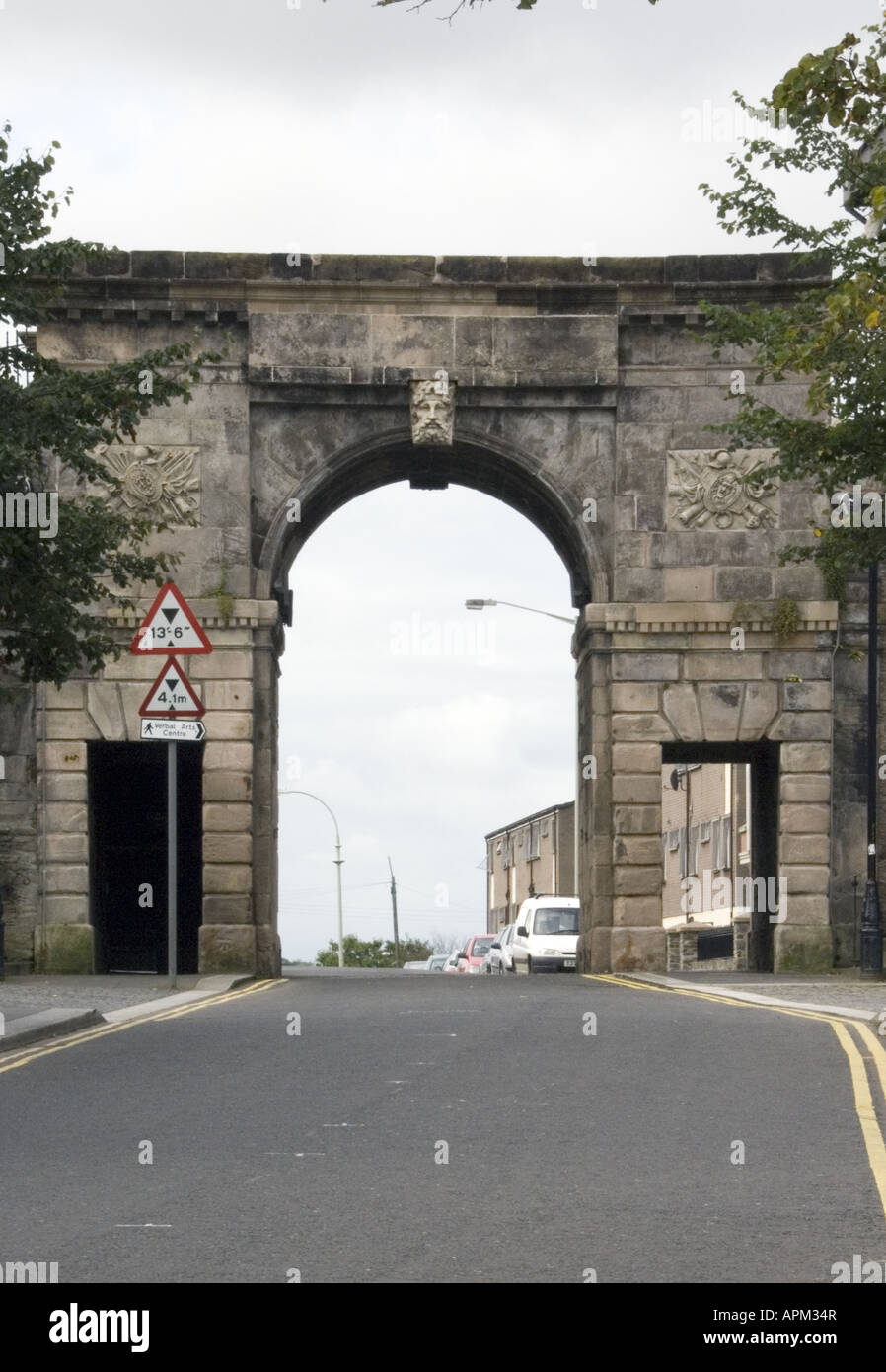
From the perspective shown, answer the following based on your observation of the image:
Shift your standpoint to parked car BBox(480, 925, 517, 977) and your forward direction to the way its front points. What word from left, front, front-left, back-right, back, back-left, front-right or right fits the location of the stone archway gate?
front-left

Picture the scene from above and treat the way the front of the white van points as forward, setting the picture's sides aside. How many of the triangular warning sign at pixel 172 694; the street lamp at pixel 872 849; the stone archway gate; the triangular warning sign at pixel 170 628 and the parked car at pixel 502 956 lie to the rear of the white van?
1

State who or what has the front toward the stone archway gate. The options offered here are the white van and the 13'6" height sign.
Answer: the white van

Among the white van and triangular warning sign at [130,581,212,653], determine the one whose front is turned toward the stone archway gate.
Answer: the white van

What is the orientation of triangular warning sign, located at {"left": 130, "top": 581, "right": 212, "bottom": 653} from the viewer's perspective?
toward the camera

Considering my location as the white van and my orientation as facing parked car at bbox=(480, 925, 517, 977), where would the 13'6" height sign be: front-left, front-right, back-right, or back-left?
back-left

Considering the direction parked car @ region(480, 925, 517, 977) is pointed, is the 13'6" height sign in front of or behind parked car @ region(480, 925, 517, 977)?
in front

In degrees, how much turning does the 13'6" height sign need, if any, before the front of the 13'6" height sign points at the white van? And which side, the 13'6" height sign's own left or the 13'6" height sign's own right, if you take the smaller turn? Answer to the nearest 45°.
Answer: approximately 180°
